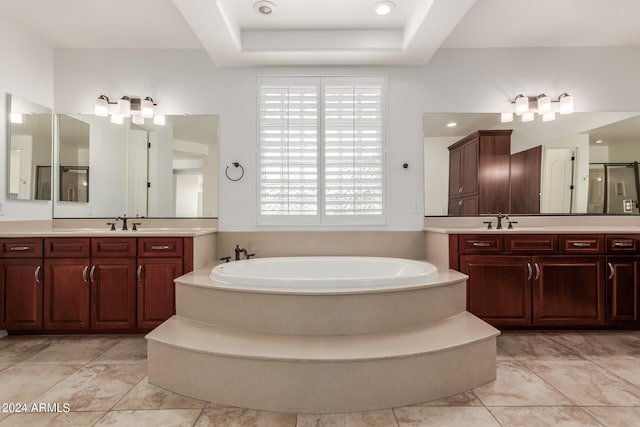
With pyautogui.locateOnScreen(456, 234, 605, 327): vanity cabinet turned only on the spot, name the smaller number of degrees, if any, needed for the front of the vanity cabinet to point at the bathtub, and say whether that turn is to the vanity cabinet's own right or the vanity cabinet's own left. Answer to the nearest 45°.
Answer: approximately 45° to the vanity cabinet's own right

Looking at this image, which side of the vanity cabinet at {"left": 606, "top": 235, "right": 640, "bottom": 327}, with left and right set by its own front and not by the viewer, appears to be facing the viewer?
front

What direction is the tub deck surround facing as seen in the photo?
toward the camera

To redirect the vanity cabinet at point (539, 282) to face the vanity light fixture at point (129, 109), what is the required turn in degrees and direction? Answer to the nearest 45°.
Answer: approximately 45° to its right

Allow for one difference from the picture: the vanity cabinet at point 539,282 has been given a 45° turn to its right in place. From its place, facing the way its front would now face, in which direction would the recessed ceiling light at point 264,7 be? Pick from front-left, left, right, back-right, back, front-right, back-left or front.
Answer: front

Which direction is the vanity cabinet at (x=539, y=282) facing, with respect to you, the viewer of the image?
facing the viewer

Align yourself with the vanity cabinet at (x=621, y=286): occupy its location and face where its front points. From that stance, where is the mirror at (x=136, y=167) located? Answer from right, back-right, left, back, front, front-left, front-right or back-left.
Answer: front-right

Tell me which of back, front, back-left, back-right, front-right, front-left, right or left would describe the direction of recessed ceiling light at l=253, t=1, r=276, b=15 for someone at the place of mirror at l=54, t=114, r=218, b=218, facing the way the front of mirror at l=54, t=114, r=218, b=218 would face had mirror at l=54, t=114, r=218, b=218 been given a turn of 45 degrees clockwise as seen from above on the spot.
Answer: left

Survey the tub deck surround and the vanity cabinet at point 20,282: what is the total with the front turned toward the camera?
2
